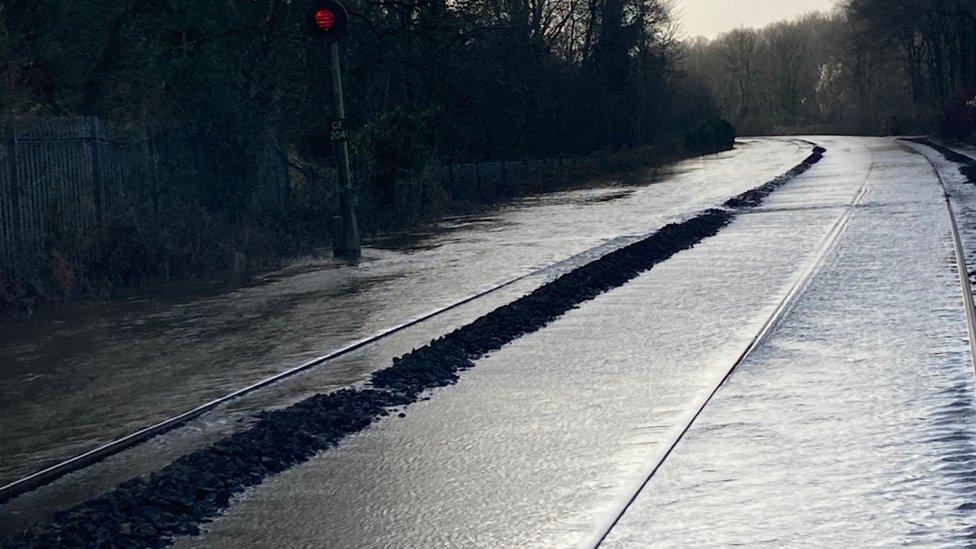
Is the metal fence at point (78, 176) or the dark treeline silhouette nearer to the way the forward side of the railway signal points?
the metal fence

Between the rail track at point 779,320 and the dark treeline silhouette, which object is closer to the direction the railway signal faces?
the rail track

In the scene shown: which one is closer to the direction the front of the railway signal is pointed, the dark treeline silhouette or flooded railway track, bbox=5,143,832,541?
the flooded railway track

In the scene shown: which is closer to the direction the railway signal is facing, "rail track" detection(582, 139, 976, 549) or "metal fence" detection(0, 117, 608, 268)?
the rail track

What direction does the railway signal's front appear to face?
toward the camera

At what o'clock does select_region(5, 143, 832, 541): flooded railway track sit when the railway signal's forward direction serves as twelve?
The flooded railway track is roughly at 12 o'clock from the railway signal.

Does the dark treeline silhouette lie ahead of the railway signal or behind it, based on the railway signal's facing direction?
behind

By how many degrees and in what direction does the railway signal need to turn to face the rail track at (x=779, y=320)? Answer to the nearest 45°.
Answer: approximately 45° to its left

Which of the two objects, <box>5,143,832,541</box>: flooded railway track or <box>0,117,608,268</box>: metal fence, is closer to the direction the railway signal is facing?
the flooded railway track
